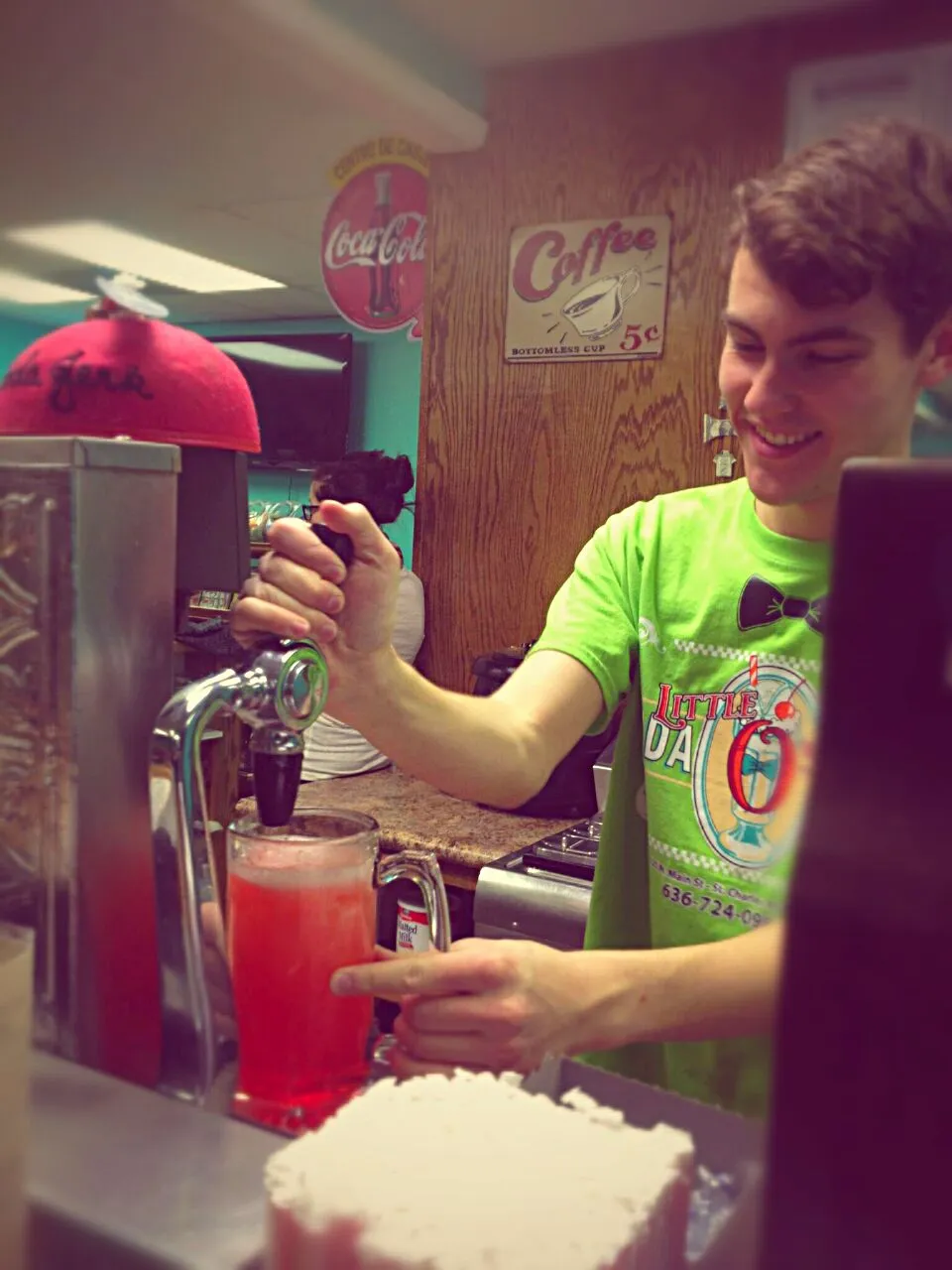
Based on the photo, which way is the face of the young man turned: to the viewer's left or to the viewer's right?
to the viewer's left

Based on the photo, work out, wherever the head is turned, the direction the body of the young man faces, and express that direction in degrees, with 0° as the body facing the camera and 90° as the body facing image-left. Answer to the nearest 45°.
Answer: approximately 45°

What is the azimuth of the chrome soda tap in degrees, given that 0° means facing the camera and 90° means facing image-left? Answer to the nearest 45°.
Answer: approximately 315°

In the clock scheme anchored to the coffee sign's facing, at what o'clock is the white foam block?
The white foam block is roughly at 12 o'clock from the coffee sign.

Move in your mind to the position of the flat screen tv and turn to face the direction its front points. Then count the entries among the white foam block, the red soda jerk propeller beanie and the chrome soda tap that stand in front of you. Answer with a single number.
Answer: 3
